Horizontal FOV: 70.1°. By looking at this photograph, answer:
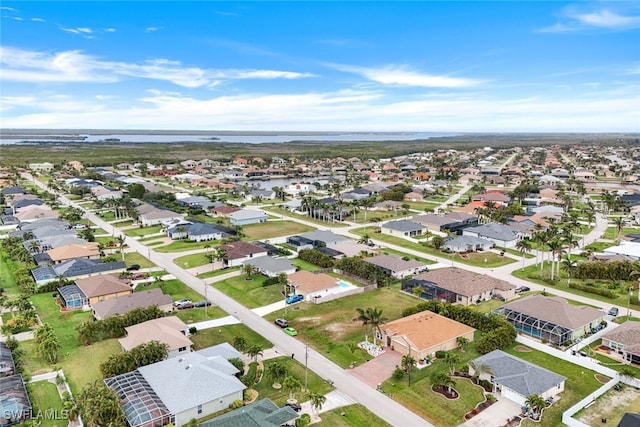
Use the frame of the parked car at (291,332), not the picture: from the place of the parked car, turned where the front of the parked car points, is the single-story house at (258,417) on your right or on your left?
on your left

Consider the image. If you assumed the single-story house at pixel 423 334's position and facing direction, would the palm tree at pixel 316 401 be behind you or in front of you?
in front

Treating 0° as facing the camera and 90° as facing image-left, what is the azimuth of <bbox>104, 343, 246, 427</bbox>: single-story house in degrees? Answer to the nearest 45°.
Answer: approximately 225°

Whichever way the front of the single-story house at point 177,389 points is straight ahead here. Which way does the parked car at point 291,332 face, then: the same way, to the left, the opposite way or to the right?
to the left

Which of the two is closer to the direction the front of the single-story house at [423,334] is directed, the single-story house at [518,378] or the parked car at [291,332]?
the parked car

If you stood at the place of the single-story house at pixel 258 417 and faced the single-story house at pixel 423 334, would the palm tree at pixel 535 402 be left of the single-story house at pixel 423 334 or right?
right

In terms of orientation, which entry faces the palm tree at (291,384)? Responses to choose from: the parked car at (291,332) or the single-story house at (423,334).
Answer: the single-story house

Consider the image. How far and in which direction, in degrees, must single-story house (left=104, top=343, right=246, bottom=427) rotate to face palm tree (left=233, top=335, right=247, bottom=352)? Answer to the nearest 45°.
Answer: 0° — it already faces it

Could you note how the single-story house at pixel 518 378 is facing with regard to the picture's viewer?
facing the viewer and to the left of the viewer

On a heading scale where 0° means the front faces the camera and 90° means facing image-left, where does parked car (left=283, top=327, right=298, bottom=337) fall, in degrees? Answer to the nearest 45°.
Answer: approximately 135°

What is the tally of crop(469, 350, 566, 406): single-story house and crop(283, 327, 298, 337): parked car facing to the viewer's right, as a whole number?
0

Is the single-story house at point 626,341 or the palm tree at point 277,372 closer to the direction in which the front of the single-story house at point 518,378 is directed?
the palm tree

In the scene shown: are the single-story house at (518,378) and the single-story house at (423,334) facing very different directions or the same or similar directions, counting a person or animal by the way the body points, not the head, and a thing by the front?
same or similar directions

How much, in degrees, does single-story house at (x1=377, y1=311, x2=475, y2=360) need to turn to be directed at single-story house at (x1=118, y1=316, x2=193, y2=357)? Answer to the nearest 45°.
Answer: approximately 45° to its right
